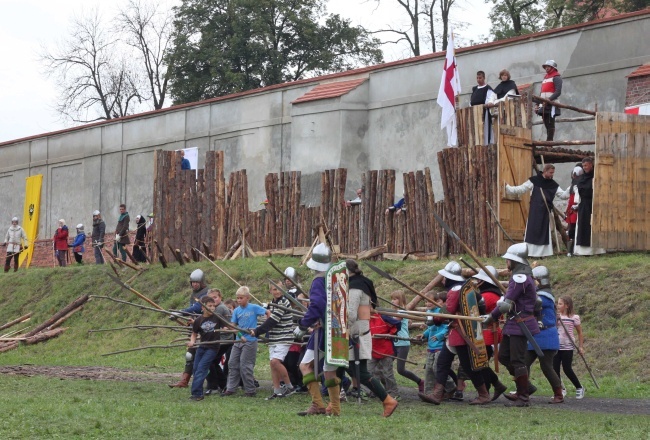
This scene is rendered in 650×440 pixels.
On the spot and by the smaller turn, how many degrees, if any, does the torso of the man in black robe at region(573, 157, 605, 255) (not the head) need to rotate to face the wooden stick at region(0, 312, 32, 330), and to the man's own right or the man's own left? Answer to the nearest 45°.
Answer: approximately 45° to the man's own right

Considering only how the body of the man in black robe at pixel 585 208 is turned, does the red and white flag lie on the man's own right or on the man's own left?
on the man's own right

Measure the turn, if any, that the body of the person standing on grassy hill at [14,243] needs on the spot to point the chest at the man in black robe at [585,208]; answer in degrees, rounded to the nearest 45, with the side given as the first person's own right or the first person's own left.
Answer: approximately 45° to the first person's own left

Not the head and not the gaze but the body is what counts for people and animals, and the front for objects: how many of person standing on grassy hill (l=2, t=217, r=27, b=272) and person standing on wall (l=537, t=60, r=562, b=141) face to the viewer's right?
0

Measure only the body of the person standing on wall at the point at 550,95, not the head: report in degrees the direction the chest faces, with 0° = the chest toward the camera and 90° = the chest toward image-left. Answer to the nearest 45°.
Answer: approximately 45°

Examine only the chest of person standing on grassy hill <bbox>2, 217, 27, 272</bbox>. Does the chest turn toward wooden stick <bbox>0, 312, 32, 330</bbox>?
yes

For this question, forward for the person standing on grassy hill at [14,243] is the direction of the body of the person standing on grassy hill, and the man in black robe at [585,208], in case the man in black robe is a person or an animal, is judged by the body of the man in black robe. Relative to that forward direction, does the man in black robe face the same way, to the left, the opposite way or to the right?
to the right

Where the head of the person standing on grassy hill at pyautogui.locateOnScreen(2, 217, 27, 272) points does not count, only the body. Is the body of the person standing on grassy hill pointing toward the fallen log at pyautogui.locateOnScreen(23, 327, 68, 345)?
yes
